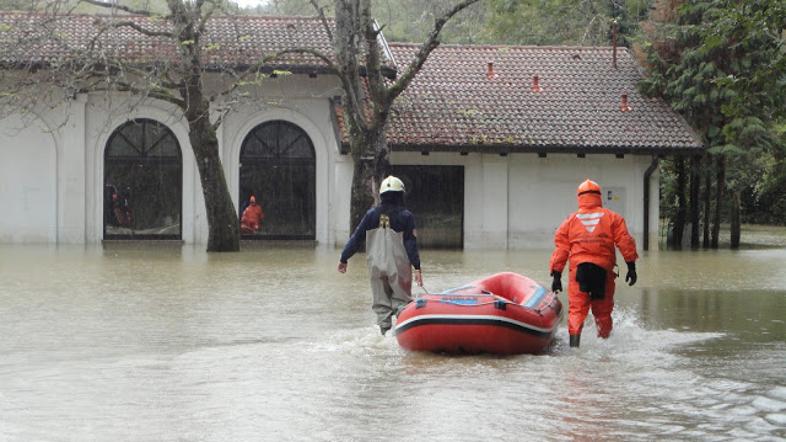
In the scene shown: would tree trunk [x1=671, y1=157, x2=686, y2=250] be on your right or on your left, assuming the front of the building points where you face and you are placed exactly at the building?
on your left

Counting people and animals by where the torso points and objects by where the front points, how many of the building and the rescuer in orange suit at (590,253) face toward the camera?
1

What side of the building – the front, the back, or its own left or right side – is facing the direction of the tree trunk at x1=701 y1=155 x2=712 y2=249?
left

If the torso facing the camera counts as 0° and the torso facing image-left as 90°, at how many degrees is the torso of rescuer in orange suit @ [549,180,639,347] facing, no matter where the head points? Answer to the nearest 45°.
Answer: approximately 180°

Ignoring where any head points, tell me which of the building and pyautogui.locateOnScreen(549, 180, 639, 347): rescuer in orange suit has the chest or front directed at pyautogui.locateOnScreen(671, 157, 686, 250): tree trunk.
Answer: the rescuer in orange suit

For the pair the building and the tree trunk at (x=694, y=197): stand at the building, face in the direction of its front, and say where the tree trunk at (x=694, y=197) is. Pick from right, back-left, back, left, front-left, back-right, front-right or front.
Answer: left

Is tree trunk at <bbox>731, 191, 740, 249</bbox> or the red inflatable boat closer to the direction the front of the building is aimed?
the red inflatable boat

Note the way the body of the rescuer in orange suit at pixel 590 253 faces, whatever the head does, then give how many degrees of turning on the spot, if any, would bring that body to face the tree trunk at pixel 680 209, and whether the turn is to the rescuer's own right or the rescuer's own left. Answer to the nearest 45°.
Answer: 0° — they already face it

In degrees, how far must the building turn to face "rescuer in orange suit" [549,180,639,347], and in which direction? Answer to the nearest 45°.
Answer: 0° — it already faces them

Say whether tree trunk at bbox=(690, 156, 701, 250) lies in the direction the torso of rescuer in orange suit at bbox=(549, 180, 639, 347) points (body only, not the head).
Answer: yes

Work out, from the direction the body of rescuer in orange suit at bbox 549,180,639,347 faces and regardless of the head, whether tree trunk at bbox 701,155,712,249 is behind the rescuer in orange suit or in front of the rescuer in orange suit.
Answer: in front

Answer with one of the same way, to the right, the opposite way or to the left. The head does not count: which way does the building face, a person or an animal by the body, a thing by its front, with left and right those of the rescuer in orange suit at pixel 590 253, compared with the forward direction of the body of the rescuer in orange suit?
the opposite way
